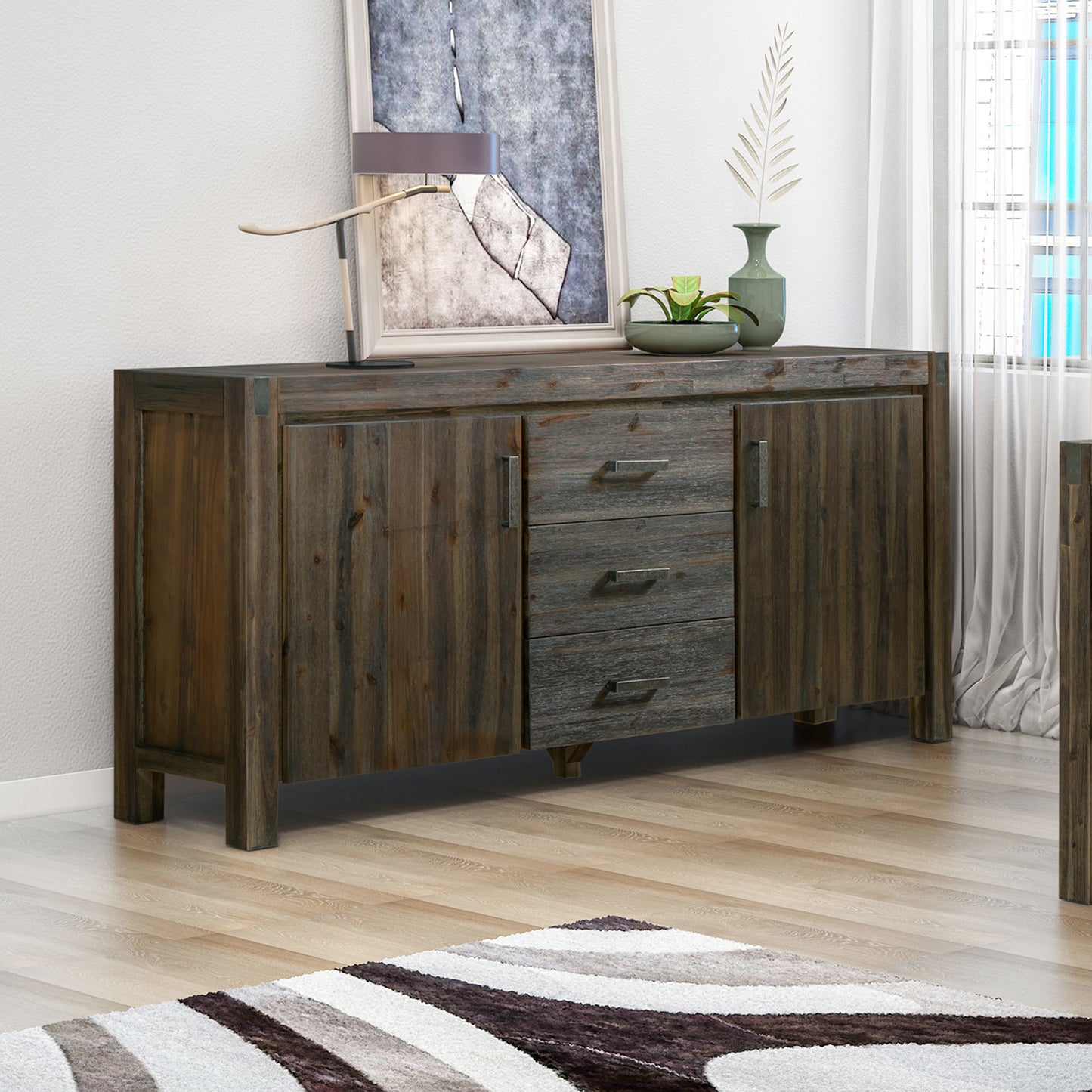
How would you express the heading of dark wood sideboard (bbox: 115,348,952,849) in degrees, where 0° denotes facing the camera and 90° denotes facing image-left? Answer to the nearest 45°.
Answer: approximately 315°

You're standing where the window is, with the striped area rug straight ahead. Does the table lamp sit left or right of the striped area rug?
right

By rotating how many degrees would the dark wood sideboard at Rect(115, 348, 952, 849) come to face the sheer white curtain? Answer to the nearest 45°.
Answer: approximately 90° to its left
